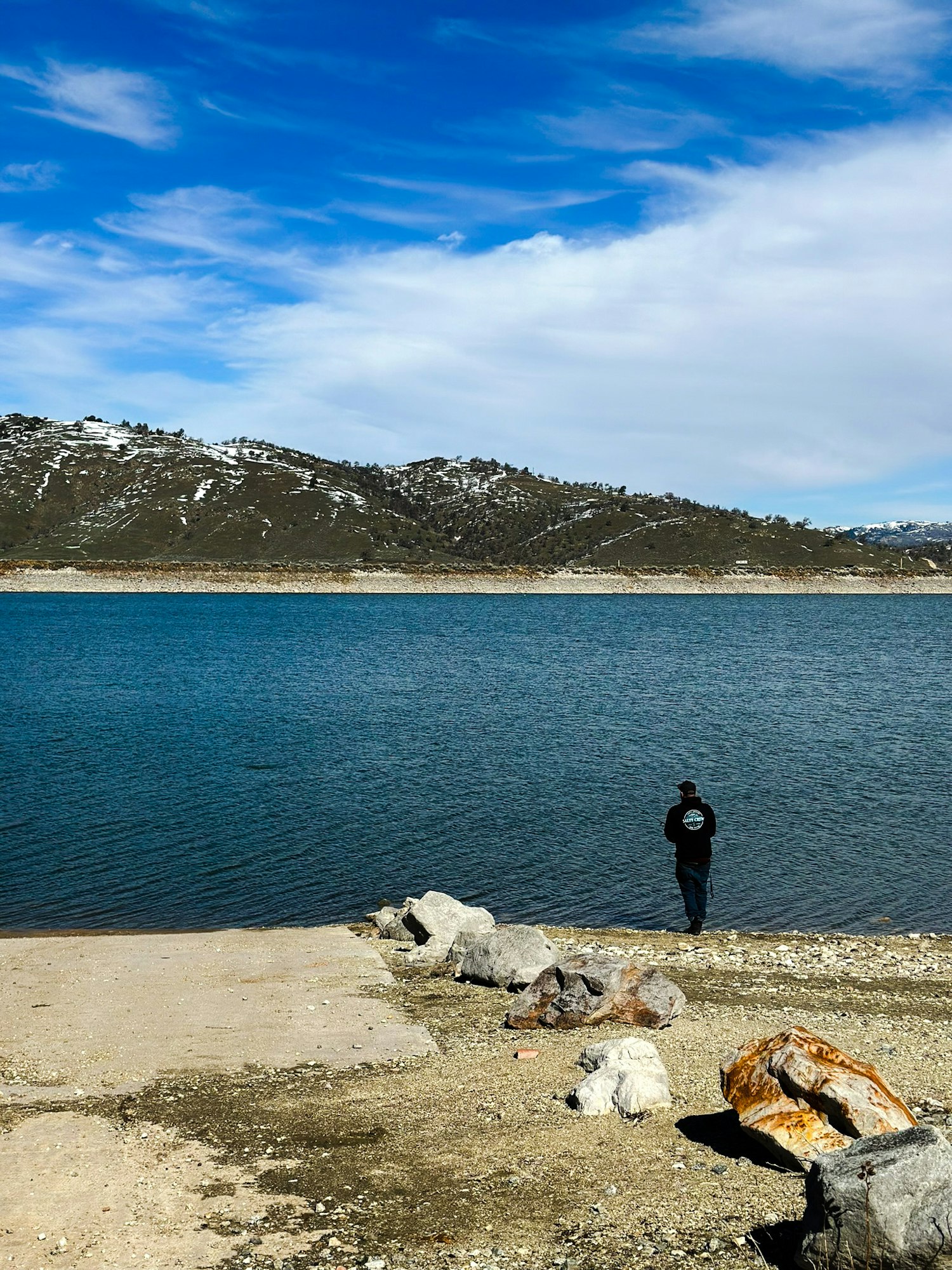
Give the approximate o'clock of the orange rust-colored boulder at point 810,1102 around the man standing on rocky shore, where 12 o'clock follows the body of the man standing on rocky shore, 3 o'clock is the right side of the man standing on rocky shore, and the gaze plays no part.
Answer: The orange rust-colored boulder is roughly at 6 o'clock from the man standing on rocky shore.

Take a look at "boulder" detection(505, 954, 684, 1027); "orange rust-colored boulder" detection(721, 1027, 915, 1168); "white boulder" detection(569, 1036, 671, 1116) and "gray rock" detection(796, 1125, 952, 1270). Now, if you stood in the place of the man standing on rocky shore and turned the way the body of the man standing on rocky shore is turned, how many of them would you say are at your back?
4

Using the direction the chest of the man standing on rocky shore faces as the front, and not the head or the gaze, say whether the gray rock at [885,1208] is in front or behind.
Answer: behind

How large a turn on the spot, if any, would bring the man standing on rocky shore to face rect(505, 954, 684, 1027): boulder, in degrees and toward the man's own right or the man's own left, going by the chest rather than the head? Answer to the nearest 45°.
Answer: approximately 180°

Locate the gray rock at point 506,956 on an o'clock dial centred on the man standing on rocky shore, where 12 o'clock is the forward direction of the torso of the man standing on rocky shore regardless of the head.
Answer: The gray rock is roughly at 7 o'clock from the man standing on rocky shore.

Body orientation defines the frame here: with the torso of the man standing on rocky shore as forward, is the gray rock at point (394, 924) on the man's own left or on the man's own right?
on the man's own left

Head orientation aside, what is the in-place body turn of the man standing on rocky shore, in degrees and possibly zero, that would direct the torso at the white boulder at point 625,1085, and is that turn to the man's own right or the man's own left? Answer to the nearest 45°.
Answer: approximately 180°

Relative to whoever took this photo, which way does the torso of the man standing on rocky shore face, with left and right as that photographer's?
facing away from the viewer

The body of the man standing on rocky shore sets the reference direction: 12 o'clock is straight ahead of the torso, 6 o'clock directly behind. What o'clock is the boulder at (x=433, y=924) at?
The boulder is roughly at 8 o'clock from the man standing on rocky shore.
